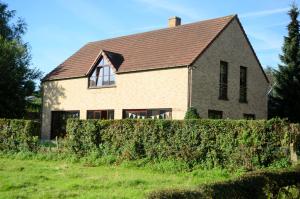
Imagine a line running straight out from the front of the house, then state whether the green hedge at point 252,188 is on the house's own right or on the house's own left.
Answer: on the house's own left

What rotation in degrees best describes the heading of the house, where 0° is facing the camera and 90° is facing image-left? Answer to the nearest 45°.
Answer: approximately 45°

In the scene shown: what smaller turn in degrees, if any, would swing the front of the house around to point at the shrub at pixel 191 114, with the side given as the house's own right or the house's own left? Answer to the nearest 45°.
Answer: approximately 45° to the house's own left

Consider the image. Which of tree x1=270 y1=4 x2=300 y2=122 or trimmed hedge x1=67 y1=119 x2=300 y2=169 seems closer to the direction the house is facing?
the trimmed hedge

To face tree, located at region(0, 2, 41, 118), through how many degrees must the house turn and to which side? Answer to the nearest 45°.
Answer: approximately 90° to its right

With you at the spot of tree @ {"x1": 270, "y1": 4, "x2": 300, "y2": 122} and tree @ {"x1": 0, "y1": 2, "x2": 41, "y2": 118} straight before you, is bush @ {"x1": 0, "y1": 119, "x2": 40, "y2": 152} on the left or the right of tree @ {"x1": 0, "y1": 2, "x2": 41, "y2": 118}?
left

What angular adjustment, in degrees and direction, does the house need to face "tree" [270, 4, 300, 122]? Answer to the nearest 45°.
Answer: approximately 135° to its left

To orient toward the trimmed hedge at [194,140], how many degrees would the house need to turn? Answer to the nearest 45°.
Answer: approximately 45° to its left

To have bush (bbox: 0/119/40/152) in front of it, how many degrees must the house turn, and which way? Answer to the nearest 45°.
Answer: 0° — it already faces it
